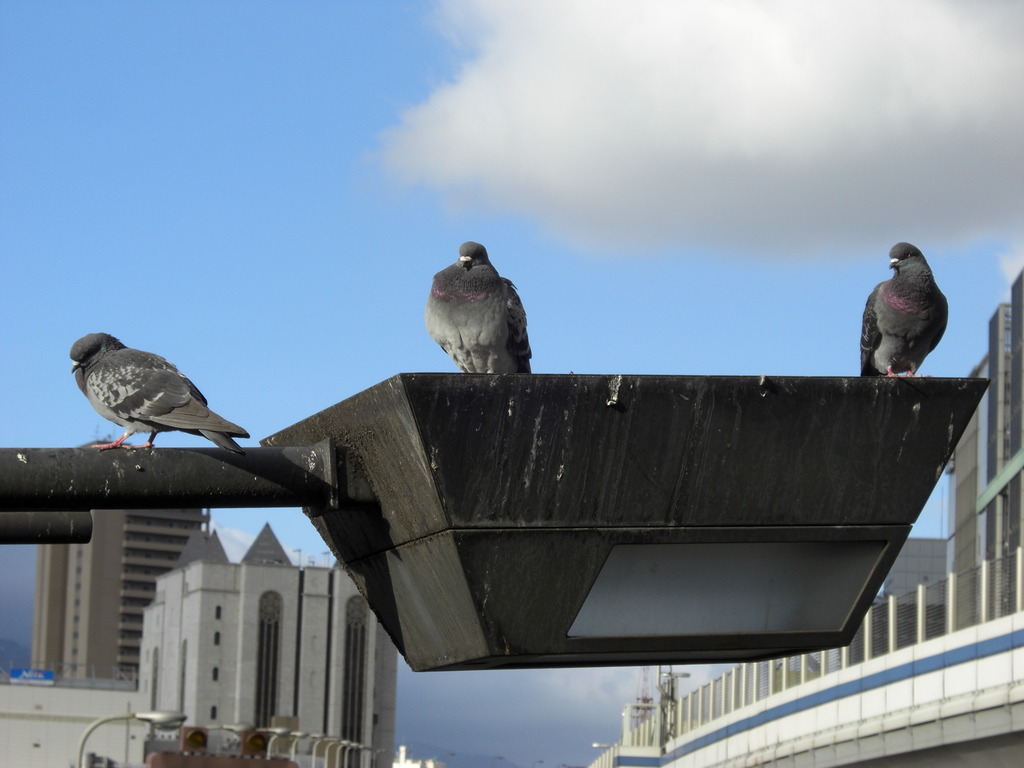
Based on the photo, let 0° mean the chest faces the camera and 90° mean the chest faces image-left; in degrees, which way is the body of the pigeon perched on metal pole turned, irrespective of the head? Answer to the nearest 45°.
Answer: approximately 90°

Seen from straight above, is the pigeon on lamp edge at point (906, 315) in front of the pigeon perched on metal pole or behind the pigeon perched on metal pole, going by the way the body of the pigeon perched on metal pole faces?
behind

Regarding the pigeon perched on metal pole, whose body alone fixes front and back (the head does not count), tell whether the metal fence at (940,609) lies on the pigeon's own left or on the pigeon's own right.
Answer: on the pigeon's own right
